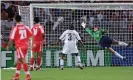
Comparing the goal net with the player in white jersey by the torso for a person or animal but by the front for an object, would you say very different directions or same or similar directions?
very different directions

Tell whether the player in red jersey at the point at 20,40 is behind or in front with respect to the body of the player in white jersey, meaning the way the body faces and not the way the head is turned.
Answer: behind

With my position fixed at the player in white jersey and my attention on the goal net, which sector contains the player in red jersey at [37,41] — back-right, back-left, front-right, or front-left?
back-left

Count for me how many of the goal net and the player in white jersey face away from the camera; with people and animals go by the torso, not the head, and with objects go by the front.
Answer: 1

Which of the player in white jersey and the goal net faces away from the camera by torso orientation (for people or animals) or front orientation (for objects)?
the player in white jersey

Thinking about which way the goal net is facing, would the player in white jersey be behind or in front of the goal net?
in front

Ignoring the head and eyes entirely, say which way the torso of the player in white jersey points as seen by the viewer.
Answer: away from the camera

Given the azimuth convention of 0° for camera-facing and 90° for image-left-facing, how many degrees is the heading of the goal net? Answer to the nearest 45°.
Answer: approximately 0°

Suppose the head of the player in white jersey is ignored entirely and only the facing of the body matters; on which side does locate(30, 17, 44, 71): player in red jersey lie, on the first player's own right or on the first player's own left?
on the first player's own left
